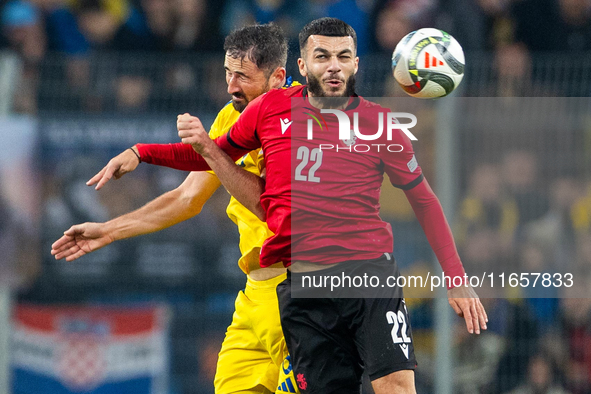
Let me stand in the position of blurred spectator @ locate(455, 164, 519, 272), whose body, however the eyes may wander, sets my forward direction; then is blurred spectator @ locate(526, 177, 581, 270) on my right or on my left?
on my left

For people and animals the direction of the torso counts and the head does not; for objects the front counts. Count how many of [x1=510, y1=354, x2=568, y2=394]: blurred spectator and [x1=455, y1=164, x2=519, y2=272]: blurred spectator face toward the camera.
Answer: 2

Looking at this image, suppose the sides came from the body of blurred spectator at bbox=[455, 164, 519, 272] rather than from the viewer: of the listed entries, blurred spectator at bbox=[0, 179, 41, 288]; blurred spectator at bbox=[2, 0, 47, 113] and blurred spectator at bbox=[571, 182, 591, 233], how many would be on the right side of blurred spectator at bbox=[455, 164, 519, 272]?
2

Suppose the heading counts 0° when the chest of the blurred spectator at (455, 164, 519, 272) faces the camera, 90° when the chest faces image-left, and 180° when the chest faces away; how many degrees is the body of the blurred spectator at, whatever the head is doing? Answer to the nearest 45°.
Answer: approximately 0°

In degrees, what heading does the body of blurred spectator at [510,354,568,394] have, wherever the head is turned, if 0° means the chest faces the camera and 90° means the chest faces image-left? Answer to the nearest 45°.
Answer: approximately 0°

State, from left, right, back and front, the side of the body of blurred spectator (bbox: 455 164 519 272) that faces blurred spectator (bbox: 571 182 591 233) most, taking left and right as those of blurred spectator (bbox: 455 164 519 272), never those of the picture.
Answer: left
